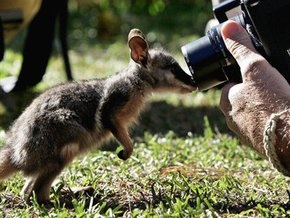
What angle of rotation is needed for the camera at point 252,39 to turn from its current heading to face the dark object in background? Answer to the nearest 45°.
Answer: approximately 45° to its right

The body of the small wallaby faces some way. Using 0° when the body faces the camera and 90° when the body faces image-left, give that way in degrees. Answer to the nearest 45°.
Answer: approximately 270°

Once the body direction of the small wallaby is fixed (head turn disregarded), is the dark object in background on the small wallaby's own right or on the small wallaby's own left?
on the small wallaby's own left

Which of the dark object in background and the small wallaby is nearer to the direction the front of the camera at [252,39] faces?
the small wallaby

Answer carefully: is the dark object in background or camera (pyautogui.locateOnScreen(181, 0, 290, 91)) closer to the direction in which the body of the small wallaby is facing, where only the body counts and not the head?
the camera

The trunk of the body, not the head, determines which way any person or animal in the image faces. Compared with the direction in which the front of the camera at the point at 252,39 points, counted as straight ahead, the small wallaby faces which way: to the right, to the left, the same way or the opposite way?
the opposite way

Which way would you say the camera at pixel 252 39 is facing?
to the viewer's left

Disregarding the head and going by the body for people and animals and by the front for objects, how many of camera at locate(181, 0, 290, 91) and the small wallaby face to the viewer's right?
1

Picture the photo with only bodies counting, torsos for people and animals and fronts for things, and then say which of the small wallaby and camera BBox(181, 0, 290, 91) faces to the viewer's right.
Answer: the small wallaby
